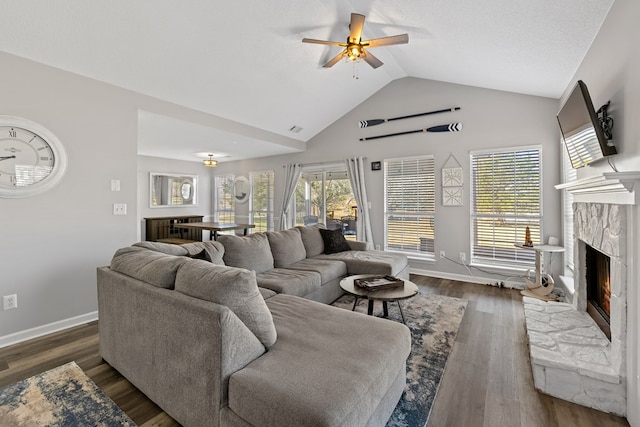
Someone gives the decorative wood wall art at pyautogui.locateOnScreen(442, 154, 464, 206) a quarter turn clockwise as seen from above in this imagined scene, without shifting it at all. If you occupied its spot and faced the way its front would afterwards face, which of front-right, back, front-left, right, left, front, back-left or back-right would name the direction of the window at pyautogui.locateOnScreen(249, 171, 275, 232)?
front

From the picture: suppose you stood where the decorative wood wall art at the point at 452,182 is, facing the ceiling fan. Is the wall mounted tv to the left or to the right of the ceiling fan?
left

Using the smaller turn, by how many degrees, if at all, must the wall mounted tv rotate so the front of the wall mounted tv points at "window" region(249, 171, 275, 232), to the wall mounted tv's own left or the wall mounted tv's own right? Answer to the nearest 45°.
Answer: approximately 45° to the wall mounted tv's own right

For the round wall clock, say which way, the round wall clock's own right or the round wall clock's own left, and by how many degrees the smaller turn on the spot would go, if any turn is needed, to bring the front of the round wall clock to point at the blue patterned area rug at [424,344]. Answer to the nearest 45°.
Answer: approximately 45° to the round wall clock's own left

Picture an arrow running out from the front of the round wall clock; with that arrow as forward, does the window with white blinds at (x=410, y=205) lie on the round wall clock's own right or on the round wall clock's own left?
on the round wall clock's own left

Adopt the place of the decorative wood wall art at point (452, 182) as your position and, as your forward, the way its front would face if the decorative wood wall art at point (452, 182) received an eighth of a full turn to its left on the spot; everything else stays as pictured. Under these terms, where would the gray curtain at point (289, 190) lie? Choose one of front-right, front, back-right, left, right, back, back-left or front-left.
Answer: back-right

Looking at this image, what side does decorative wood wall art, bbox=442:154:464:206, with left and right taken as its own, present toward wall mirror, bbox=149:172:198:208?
right
